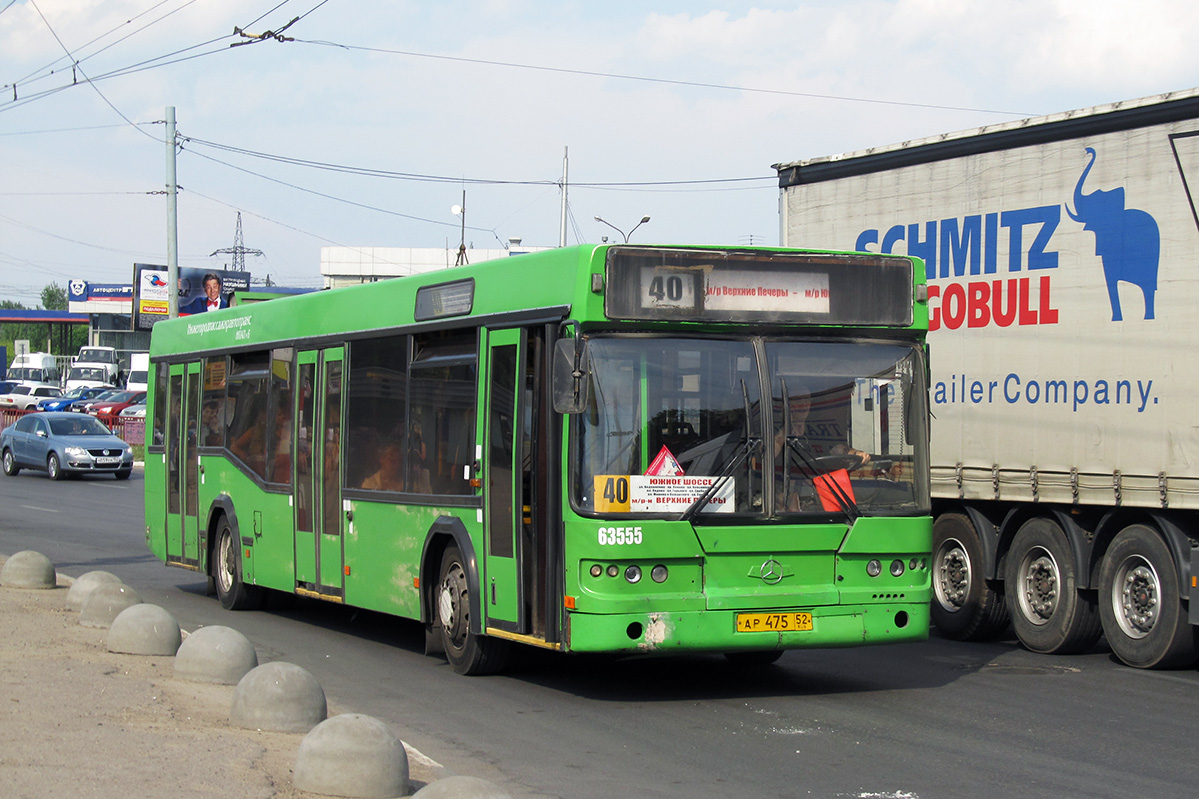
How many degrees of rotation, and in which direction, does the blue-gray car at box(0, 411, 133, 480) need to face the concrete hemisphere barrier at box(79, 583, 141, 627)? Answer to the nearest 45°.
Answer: approximately 45° to its right

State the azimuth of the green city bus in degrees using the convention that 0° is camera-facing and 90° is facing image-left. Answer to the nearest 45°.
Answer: approximately 315°

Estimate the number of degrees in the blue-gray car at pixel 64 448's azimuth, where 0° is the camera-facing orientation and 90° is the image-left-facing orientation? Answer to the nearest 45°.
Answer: approximately 315°

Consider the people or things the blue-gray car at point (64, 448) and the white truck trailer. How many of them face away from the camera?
0

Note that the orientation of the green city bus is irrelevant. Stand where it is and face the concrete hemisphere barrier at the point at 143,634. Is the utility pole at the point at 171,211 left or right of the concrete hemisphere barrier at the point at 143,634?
right

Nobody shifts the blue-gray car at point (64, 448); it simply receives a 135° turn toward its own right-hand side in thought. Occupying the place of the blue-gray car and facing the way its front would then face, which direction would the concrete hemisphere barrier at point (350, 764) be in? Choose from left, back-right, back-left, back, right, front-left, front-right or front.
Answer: left
